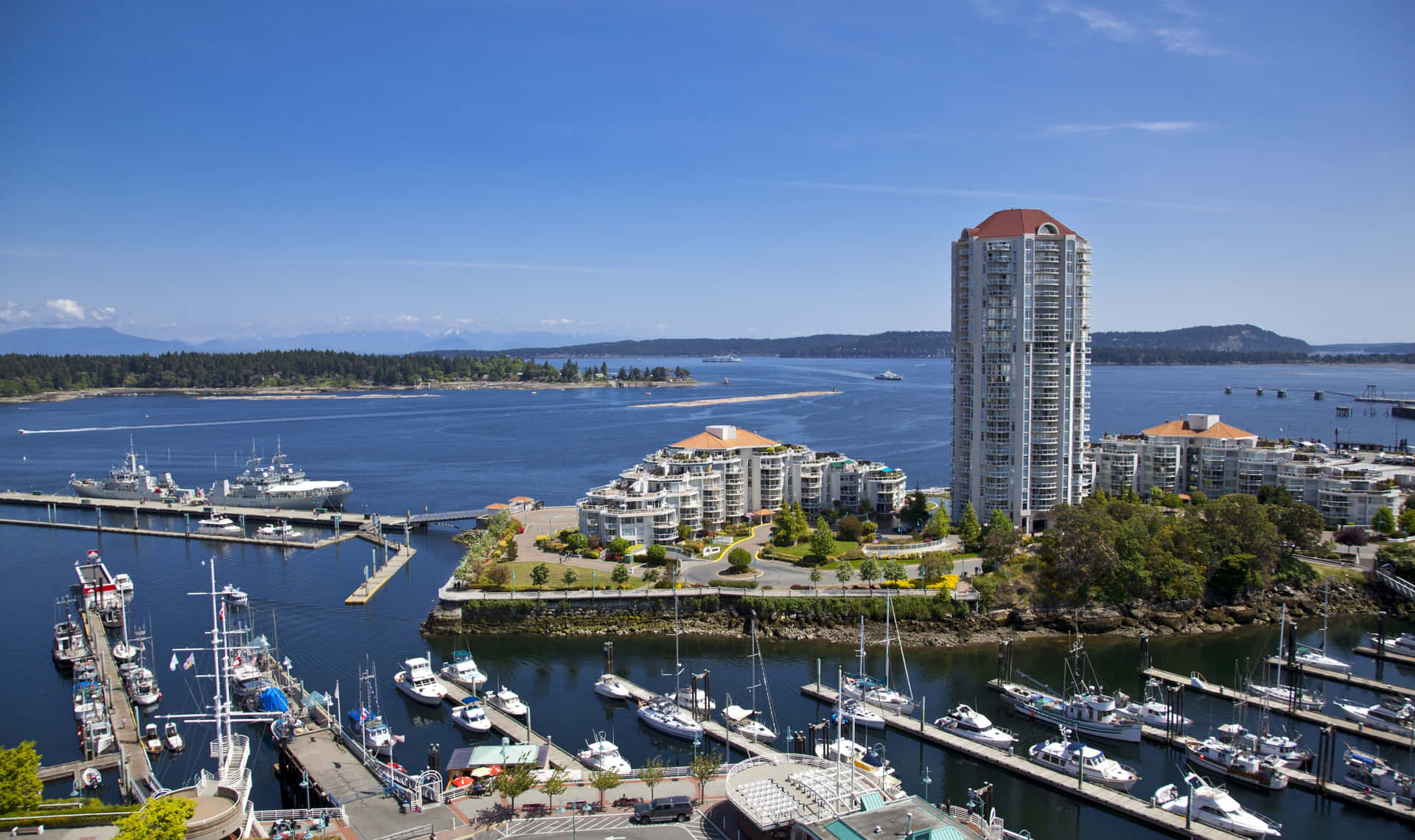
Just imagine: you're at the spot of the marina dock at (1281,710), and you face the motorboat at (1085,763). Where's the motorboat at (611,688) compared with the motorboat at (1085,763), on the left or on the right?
right

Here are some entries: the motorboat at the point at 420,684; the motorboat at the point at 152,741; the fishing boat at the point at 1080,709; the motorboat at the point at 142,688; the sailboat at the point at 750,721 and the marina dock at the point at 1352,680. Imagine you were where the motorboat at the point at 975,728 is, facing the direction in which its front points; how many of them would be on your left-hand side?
2

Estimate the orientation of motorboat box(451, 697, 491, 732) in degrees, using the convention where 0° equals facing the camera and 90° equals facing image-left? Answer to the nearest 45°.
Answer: approximately 315°

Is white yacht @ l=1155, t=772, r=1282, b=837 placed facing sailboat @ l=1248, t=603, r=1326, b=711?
no

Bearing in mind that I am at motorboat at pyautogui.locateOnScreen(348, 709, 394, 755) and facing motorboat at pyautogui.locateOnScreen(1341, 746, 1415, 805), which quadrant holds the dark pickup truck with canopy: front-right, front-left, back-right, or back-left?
front-right

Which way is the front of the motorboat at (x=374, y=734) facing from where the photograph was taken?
facing the viewer and to the right of the viewer

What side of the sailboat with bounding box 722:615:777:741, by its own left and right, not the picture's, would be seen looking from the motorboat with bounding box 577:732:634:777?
right

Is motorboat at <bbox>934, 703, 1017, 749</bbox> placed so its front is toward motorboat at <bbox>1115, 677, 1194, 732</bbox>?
no

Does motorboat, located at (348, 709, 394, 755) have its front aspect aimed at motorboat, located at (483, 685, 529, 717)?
no

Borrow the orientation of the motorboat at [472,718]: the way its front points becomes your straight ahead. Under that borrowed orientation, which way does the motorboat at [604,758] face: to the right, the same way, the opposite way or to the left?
the same way
